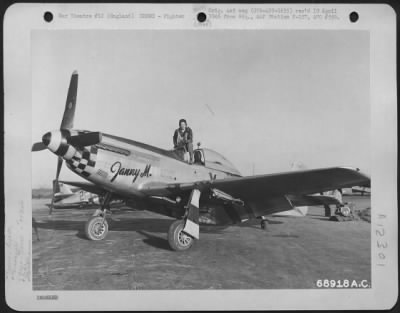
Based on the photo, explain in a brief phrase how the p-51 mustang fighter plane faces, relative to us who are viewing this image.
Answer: facing the viewer and to the left of the viewer
